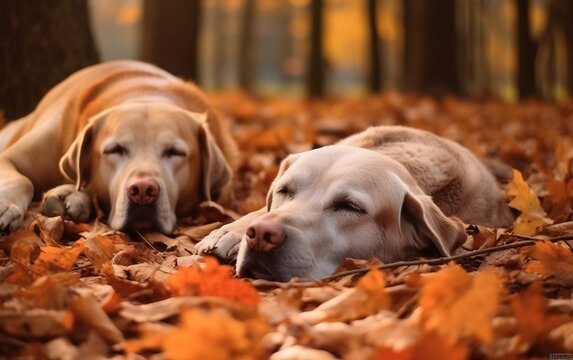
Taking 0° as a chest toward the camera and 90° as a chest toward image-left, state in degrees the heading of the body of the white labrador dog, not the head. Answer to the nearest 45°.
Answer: approximately 45°

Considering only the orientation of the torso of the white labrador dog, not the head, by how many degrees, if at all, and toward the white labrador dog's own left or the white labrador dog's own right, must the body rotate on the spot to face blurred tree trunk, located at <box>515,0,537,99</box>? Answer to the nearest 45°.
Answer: approximately 135° to the white labrador dog's own right

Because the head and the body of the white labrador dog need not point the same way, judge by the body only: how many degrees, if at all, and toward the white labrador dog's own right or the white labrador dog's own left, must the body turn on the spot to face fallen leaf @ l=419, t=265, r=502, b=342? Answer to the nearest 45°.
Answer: approximately 45° to the white labrador dog's own left

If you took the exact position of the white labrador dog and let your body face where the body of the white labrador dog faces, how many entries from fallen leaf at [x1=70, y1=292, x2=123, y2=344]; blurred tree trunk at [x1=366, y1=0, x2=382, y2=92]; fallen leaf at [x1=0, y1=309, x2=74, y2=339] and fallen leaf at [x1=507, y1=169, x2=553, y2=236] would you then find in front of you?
2

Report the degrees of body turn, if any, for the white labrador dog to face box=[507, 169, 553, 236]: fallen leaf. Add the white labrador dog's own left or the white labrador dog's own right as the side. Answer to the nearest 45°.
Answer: approximately 180°

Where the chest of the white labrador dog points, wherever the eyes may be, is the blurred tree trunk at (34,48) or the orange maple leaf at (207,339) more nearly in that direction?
the orange maple leaf

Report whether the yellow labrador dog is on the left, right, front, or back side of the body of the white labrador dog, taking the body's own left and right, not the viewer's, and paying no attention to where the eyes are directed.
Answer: right

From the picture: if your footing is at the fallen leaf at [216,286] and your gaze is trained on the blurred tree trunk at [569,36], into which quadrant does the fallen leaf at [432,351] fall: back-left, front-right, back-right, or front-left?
back-right

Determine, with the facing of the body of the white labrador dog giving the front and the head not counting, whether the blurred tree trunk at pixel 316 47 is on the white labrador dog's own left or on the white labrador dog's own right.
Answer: on the white labrador dog's own right
